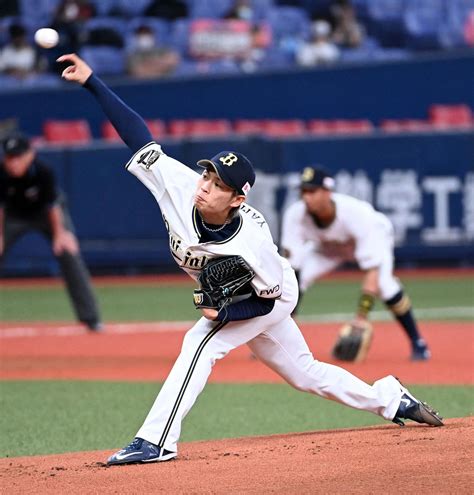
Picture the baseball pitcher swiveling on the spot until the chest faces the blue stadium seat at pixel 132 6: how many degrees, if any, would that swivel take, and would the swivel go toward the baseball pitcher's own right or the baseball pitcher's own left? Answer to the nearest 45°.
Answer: approximately 135° to the baseball pitcher's own right

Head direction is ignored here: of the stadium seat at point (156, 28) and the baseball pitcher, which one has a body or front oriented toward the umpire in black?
the stadium seat

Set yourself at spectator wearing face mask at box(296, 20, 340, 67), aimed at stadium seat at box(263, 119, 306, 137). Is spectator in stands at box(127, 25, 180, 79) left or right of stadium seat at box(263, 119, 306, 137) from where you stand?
right

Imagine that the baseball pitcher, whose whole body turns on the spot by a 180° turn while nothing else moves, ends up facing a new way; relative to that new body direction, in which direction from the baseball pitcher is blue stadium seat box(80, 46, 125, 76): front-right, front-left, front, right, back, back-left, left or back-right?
front-left

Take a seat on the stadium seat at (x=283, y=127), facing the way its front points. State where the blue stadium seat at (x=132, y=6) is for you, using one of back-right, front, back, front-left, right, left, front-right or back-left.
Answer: back-right

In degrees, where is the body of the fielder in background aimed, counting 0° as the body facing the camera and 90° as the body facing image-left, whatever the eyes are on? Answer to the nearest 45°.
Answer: approximately 45°

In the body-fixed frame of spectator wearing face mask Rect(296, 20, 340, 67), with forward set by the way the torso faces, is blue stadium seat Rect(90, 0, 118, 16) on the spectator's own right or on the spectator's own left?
on the spectator's own right

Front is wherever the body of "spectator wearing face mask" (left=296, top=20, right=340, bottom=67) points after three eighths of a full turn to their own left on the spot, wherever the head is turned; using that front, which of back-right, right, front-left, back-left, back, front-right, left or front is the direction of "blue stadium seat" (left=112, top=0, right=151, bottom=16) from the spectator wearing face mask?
back-left

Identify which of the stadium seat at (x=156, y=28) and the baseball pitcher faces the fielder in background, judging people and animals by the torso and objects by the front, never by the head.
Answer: the stadium seat
